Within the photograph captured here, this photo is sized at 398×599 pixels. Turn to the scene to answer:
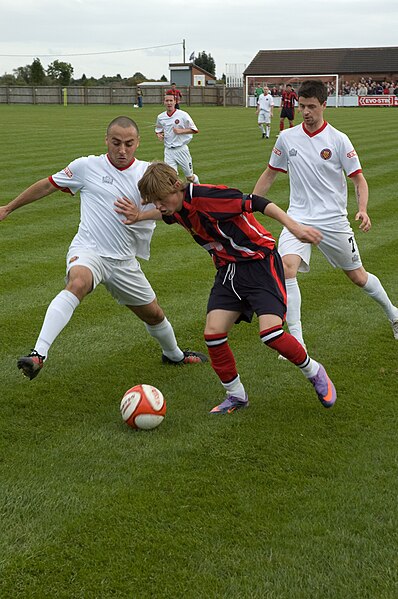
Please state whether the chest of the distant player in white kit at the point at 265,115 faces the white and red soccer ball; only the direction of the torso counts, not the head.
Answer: yes

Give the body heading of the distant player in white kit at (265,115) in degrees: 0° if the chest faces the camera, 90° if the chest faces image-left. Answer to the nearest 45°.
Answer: approximately 0°

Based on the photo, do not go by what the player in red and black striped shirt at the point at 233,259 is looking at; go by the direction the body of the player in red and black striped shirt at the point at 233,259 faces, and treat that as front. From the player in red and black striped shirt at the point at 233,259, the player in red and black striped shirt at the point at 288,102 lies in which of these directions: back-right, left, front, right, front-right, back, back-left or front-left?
back-right

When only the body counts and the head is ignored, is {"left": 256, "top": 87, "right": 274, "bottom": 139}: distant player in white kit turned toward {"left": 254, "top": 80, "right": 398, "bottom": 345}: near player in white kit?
yes

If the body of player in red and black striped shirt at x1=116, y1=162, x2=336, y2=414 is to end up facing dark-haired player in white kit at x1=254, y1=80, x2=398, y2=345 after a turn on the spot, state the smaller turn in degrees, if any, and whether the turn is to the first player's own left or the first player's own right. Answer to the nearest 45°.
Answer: approximately 180°

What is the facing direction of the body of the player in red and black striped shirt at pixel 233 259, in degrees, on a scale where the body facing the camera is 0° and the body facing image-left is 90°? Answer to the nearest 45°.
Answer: approximately 45°

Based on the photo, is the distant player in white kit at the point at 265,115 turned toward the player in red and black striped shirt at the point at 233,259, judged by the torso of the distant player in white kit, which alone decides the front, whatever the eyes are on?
yes

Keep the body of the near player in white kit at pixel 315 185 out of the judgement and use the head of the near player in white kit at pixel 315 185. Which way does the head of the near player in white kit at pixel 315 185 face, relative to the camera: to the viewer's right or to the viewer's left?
to the viewer's left

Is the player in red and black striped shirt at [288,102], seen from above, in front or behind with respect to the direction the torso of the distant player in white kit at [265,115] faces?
behind

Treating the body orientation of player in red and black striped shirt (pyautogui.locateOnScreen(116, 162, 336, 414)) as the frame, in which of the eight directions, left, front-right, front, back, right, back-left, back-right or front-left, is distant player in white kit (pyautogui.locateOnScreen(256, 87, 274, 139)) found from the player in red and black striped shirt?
back-right

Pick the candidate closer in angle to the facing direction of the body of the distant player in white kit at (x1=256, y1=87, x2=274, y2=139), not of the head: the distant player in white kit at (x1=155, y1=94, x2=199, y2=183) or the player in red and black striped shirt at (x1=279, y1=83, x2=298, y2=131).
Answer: the distant player in white kit
